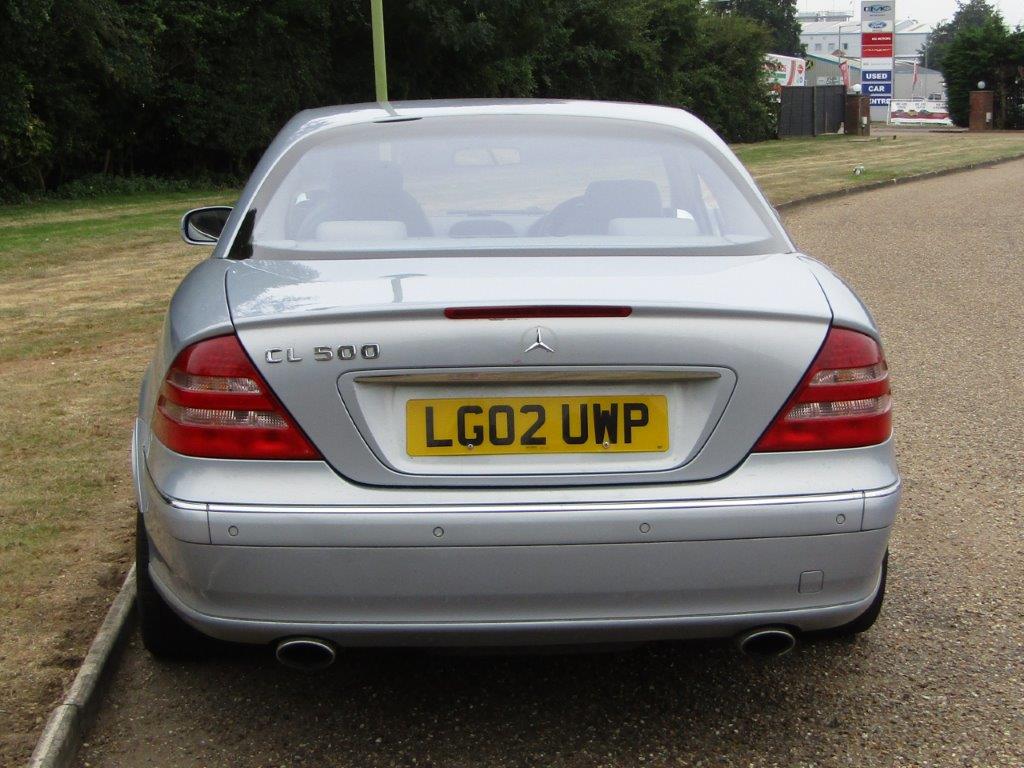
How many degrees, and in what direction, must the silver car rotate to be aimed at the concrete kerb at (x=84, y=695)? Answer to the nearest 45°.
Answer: approximately 90° to its left

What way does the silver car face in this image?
away from the camera
